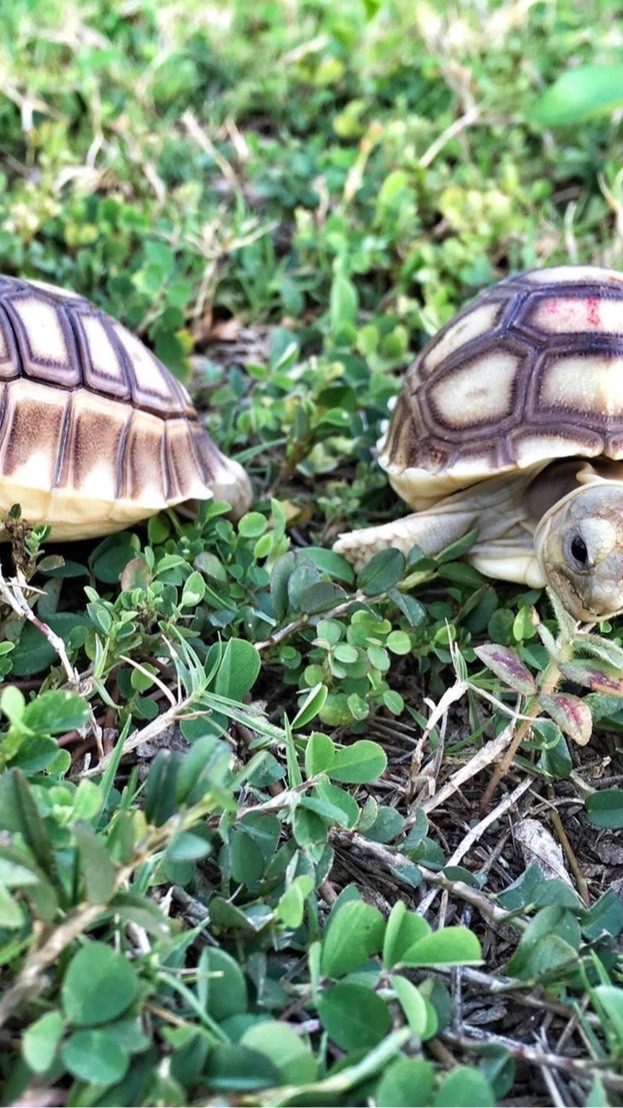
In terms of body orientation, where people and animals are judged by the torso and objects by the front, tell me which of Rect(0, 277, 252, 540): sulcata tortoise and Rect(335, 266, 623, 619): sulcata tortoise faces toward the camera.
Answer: Rect(335, 266, 623, 619): sulcata tortoise

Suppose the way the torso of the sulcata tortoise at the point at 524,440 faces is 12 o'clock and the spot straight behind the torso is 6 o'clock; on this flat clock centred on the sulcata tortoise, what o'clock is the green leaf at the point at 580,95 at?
The green leaf is roughly at 6 o'clock from the sulcata tortoise.

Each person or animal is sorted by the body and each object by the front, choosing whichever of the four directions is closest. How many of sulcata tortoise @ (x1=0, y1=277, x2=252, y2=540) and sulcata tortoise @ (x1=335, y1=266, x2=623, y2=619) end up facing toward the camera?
1

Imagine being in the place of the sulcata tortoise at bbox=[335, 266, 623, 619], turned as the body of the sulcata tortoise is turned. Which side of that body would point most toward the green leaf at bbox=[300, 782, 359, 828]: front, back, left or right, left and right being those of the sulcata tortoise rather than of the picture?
front

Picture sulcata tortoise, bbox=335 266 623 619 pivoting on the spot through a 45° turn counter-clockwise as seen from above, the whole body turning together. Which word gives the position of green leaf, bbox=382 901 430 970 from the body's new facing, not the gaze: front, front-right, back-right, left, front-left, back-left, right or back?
front-right

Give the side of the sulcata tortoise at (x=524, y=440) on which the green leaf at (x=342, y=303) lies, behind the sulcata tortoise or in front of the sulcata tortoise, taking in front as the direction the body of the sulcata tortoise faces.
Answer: behind

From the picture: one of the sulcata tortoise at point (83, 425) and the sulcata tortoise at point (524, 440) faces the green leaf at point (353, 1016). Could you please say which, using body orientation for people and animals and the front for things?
the sulcata tortoise at point (524, 440)

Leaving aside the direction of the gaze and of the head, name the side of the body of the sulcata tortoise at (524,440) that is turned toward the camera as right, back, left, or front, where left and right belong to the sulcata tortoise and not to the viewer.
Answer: front

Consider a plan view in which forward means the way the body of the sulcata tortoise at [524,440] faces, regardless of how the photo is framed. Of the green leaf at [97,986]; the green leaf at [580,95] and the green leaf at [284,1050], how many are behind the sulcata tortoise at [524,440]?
1

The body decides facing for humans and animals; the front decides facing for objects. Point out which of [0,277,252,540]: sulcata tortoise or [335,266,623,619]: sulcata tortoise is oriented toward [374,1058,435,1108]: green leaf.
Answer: [335,266,623,619]: sulcata tortoise
